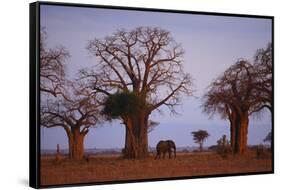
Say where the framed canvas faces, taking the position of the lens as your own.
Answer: facing the viewer and to the right of the viewer
